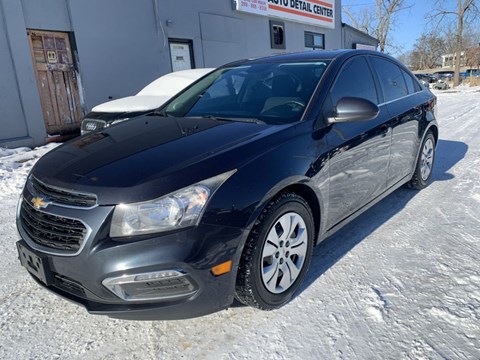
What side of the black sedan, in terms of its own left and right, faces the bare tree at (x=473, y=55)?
back

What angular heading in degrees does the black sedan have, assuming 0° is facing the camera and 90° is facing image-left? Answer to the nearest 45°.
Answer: approximately 45°

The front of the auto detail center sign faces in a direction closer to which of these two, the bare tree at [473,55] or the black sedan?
the black sedan

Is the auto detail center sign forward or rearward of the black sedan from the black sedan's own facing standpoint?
rearward

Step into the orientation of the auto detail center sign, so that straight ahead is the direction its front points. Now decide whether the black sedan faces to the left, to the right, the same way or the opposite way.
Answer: to the right

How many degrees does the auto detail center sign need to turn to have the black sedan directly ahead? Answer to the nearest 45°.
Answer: approximately 45° to its right

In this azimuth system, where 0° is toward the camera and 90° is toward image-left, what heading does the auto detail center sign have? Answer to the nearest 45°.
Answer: approximately 315°

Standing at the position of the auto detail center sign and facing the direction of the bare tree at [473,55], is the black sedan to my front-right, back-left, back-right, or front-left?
back-right
